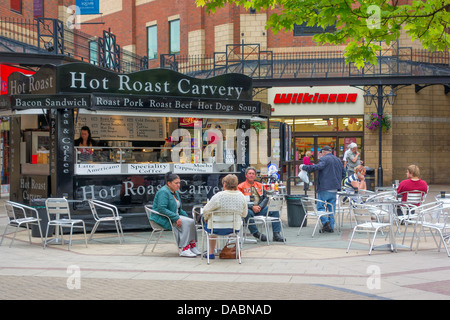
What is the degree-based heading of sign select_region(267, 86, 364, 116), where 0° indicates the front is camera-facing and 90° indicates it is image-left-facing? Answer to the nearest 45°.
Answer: approximately 0°

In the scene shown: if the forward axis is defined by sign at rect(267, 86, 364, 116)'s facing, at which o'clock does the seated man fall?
The seated man is roughly at 12 o'clock from the sign.

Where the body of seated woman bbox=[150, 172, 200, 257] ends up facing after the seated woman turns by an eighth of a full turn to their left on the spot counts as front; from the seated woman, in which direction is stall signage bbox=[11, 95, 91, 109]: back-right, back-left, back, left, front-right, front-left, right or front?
back-left

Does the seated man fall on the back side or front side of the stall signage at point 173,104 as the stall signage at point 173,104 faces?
on the front side

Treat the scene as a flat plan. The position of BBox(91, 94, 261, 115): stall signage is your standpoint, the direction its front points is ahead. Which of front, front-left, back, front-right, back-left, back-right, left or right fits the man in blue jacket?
left

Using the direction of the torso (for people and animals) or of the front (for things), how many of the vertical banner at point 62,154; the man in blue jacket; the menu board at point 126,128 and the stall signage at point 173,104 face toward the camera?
3

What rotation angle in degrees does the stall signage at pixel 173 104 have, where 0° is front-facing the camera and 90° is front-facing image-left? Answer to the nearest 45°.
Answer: approximately 0°

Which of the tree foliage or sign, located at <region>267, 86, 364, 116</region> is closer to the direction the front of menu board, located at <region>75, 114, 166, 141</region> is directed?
the tree foliage

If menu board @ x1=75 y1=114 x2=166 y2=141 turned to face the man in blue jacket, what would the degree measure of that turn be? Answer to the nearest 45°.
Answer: approximately 45° to its left

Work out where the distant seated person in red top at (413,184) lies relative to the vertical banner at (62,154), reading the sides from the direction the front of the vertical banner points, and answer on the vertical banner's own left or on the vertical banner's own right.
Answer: on the vertical banner's own left

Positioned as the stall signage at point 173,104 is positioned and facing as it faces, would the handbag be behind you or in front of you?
in front

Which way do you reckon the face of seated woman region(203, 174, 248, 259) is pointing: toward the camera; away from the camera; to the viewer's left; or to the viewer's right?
away from the camera

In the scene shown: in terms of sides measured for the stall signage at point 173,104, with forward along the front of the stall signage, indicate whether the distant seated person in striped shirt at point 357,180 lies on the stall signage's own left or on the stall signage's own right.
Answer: on the stall signage's own left

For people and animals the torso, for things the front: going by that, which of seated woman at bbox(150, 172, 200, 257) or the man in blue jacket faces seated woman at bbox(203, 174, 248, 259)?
seated woman at bbox(150, 172, 200, 257)

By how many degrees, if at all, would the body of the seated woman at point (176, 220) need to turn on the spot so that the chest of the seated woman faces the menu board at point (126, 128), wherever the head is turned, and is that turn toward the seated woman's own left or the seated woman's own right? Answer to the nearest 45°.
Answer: approximately 135° to the seated woman's own left
